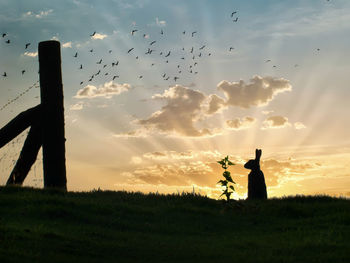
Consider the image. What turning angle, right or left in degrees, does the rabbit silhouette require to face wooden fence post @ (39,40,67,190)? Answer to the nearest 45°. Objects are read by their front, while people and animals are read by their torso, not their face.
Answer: approximately 45° to its left

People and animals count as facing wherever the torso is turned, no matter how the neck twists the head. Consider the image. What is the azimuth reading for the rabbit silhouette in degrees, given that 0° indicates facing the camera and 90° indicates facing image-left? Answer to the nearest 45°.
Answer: approximately 90°
